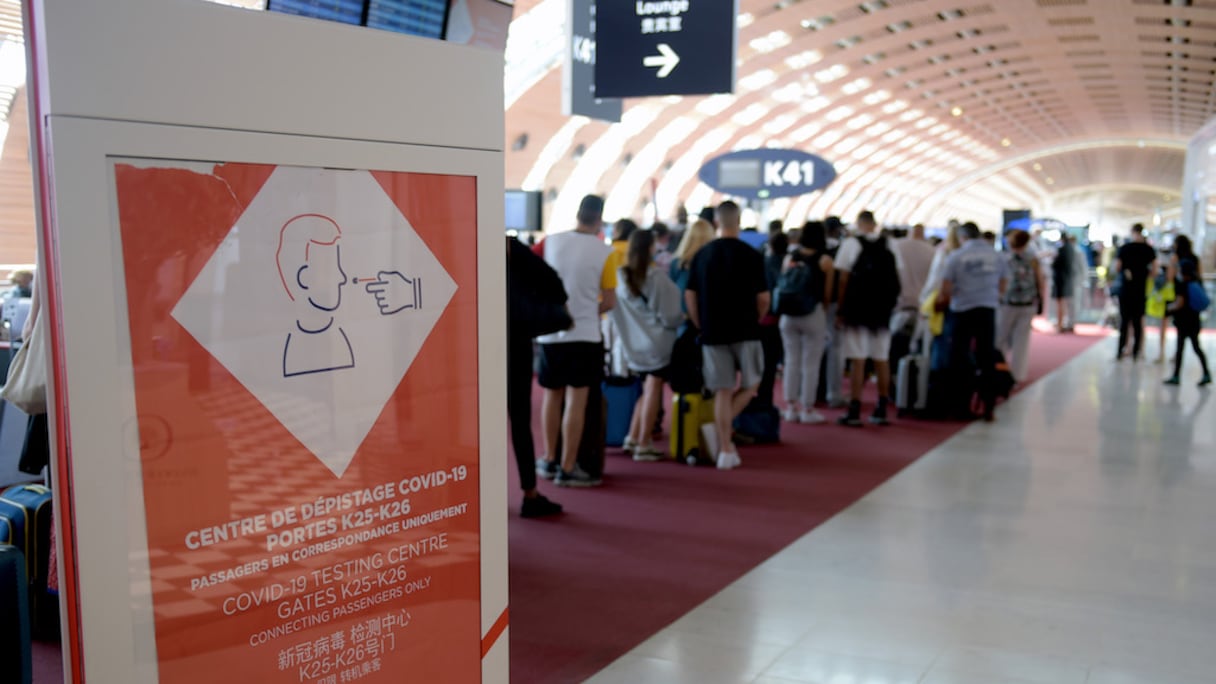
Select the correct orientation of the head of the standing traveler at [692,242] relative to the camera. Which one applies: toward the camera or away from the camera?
away from the camera

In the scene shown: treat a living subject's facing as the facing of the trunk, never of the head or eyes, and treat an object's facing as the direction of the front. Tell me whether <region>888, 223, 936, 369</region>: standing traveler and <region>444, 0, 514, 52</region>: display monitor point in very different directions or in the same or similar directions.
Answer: very different directions

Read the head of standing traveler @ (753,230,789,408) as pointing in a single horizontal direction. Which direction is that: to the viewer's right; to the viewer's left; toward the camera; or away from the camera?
away from the camera

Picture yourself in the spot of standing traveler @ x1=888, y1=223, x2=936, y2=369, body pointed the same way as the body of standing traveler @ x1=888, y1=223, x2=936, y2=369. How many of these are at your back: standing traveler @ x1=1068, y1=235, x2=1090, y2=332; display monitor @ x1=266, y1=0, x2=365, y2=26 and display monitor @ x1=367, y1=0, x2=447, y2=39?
2

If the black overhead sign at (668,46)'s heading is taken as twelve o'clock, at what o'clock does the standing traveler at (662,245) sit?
The standing traveler is roughly at 6 o'clock from the black overhead sign.

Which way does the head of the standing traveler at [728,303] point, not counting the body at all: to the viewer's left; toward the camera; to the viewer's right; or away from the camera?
away from the camera

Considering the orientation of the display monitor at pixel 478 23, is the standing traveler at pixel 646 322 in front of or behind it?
behind

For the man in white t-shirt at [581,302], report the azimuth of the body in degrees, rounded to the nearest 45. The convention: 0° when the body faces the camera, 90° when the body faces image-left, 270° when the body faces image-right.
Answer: approximately 225°

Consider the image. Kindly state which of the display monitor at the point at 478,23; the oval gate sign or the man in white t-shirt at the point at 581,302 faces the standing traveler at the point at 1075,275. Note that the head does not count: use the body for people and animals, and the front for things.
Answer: the man in white t-shirt

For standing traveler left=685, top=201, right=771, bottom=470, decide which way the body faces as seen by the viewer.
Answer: away from the camera

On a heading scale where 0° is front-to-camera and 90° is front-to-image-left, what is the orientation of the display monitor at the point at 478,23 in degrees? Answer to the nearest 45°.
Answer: approximately 0°
